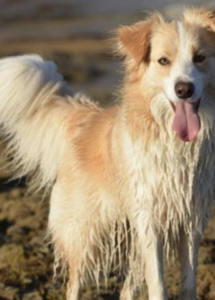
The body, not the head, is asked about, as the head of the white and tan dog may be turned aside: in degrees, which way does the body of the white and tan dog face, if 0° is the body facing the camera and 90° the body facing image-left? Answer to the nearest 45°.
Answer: approximately 315°
